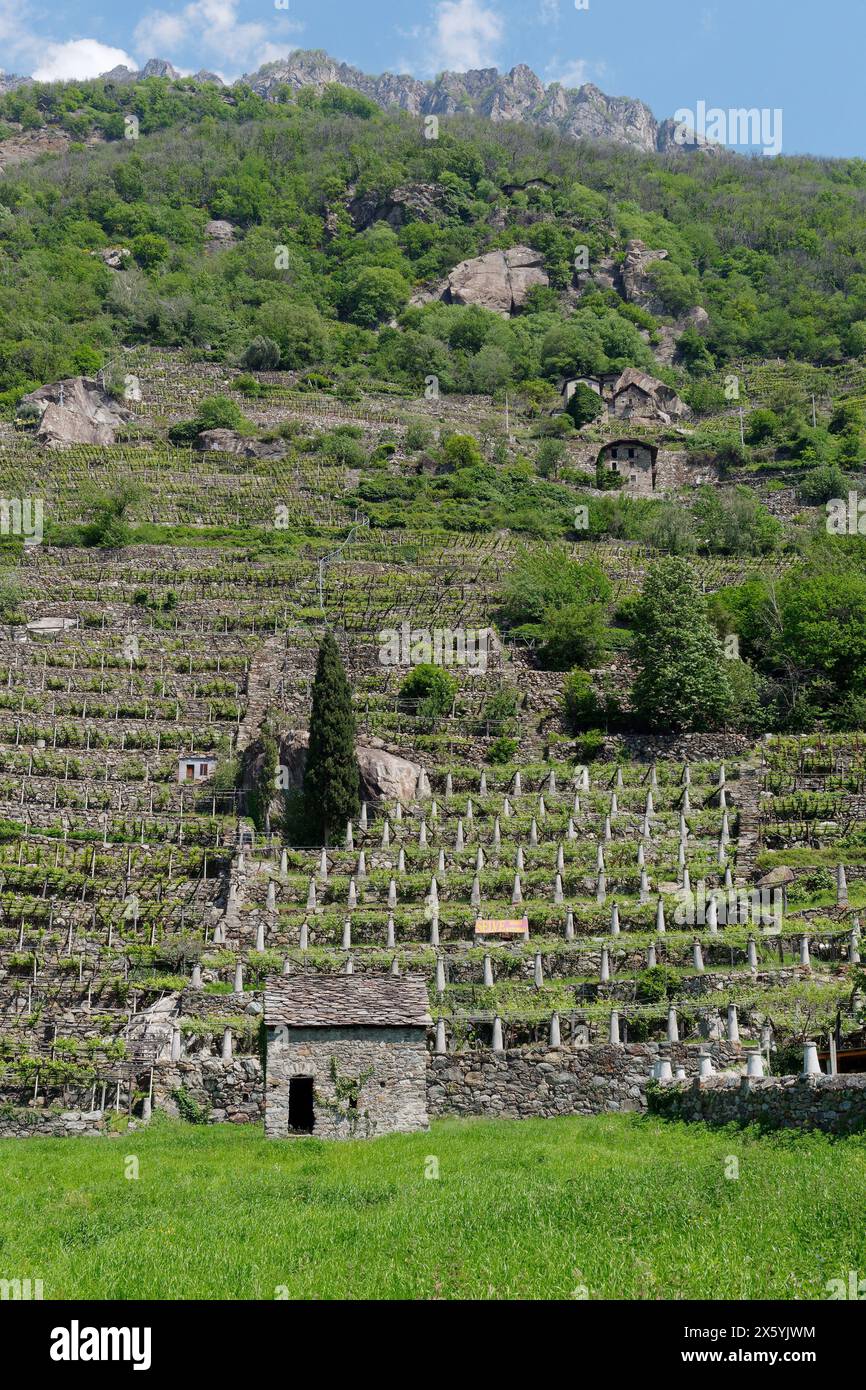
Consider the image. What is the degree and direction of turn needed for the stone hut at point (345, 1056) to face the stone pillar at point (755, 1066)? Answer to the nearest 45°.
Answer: approximately 45° to its left

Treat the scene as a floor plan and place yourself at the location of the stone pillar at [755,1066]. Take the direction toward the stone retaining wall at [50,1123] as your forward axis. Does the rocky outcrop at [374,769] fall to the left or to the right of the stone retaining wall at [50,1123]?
right

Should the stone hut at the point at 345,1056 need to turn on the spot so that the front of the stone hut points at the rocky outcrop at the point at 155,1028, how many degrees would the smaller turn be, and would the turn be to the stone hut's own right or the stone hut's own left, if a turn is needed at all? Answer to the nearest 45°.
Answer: approximately 135° to the stone hut's own right

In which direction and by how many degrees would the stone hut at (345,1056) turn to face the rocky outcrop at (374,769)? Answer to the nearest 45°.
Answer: approximately 180°

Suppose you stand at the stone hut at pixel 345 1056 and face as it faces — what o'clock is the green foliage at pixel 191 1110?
The green foliage is roughly at 4 o'clock from the stone hut.

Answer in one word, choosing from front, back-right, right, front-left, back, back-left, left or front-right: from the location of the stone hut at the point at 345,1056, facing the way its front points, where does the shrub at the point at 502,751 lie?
back

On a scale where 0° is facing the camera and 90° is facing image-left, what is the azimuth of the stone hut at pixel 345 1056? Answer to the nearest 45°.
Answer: approximately 0°

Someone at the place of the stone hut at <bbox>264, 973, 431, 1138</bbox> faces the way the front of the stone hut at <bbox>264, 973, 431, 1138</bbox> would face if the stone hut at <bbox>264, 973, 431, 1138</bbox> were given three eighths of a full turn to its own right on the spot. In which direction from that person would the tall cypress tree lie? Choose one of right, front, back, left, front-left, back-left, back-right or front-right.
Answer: front-right
